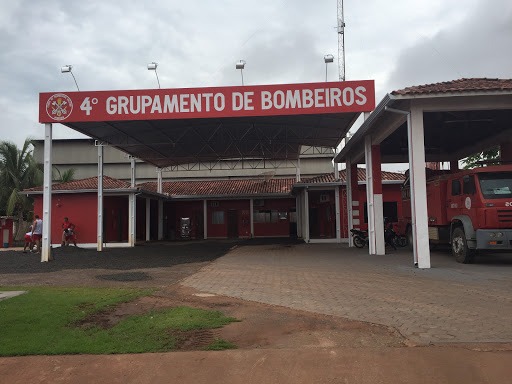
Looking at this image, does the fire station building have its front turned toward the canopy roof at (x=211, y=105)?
yes

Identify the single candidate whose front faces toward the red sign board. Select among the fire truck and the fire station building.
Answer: the fire station building

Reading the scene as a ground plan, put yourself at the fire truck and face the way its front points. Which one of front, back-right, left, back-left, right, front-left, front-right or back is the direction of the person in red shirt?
back-right

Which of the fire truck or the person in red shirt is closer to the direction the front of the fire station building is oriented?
the fire truck

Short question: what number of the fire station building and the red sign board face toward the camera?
2

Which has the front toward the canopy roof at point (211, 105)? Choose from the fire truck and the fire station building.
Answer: the fire station building

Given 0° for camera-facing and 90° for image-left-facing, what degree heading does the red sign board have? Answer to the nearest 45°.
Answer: approximately 0°

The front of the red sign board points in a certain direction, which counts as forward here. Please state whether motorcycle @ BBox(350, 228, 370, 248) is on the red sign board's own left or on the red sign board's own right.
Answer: on the red sign board's own left

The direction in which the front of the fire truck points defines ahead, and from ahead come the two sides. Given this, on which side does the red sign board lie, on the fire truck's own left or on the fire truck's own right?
on the fire truck's own right

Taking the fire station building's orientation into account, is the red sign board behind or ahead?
ahead
